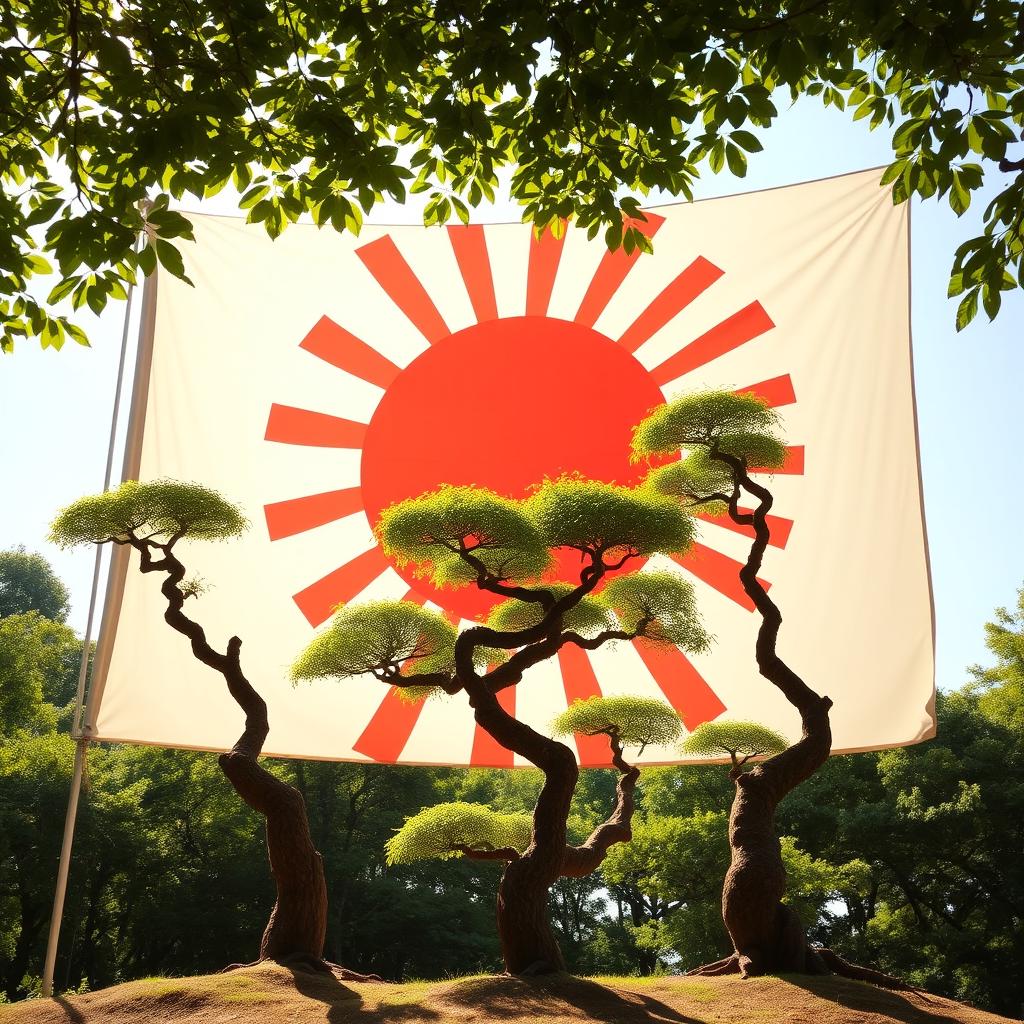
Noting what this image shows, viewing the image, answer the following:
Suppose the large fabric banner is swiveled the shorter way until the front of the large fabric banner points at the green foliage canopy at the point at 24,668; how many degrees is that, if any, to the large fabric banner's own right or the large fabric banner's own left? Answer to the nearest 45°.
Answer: approximately 135° to the large fabric banner's own right

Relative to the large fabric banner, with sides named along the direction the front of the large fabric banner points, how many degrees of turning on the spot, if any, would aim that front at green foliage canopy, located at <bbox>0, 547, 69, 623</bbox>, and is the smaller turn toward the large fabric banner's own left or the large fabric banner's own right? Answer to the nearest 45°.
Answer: approximately 135° to the large fabric banner's own right

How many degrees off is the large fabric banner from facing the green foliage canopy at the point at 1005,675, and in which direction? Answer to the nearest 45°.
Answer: approximately 135° to its left

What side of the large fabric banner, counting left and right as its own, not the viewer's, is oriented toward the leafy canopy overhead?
front

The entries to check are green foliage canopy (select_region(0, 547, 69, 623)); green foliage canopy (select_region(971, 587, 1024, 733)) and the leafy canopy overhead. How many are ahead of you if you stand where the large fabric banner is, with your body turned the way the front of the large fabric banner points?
1

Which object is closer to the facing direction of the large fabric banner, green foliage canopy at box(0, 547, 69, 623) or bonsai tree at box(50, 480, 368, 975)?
the bonsai tree

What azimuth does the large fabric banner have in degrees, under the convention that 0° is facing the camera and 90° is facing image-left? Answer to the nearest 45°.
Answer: approximately 0°

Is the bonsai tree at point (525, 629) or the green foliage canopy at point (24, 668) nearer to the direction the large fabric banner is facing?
the bonsai tree

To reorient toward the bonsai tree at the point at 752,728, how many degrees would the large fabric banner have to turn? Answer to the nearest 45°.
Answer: approximately 45° to its left

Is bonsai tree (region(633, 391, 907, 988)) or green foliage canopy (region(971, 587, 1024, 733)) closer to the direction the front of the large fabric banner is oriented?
the bonsai tree

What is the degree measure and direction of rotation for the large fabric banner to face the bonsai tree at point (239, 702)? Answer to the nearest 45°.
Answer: approximately 45° to its right

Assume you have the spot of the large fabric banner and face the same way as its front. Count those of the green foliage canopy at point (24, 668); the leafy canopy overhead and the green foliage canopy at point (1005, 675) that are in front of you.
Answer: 1

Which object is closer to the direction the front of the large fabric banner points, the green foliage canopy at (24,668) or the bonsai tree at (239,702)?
the bonsai tree

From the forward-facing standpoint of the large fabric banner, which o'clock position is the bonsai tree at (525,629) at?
The bonsai tree is roughly at 12 o'clock from the large fabric banner.
